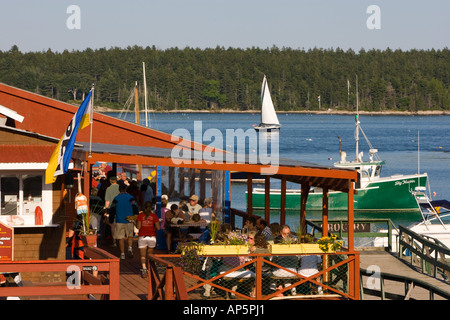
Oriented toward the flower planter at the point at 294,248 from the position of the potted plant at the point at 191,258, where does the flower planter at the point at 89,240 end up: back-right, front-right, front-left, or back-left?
back-left

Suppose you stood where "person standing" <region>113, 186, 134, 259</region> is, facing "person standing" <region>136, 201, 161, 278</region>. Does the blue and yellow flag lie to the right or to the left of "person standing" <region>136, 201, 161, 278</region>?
right

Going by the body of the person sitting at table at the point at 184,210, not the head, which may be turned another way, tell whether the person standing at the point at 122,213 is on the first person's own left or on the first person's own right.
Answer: on the first person's own right

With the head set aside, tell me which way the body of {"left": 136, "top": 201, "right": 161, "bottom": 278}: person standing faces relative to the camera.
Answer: away from the camera

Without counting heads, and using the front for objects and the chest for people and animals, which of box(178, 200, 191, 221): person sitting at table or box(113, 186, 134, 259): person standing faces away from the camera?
the person standing

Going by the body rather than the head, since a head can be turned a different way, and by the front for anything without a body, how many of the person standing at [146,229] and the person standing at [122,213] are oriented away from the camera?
2

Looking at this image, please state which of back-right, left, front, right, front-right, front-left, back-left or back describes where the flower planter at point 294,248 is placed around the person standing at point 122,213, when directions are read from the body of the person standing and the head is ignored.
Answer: back-right

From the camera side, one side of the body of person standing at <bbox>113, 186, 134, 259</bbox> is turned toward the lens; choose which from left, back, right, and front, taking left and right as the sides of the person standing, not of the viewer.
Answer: back
